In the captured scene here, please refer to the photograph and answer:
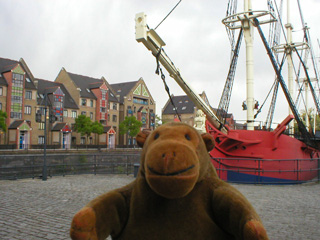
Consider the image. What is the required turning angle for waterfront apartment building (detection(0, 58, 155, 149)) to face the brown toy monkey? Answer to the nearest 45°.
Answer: approximately 45° to its right

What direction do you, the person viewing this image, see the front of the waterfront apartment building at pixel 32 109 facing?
facing the viewer and to the right of the viewer

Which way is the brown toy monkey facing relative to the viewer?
toward the camera

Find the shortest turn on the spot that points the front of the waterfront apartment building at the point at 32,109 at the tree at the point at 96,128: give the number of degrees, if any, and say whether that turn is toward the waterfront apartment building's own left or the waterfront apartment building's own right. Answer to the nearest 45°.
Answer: approximately 45° to the waterfront apartment building's own left

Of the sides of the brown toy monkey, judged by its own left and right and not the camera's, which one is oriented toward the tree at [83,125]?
back

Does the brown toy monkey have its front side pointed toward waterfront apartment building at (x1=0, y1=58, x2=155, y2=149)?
no

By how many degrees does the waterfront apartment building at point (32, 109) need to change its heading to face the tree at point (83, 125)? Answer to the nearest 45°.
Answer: approximately 45° to its left

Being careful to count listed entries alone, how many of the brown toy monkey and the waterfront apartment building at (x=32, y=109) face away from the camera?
0

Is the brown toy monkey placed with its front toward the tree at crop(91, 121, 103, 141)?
no

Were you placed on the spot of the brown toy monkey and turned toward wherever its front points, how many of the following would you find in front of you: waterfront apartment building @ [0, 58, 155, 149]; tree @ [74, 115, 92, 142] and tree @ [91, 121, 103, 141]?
0
